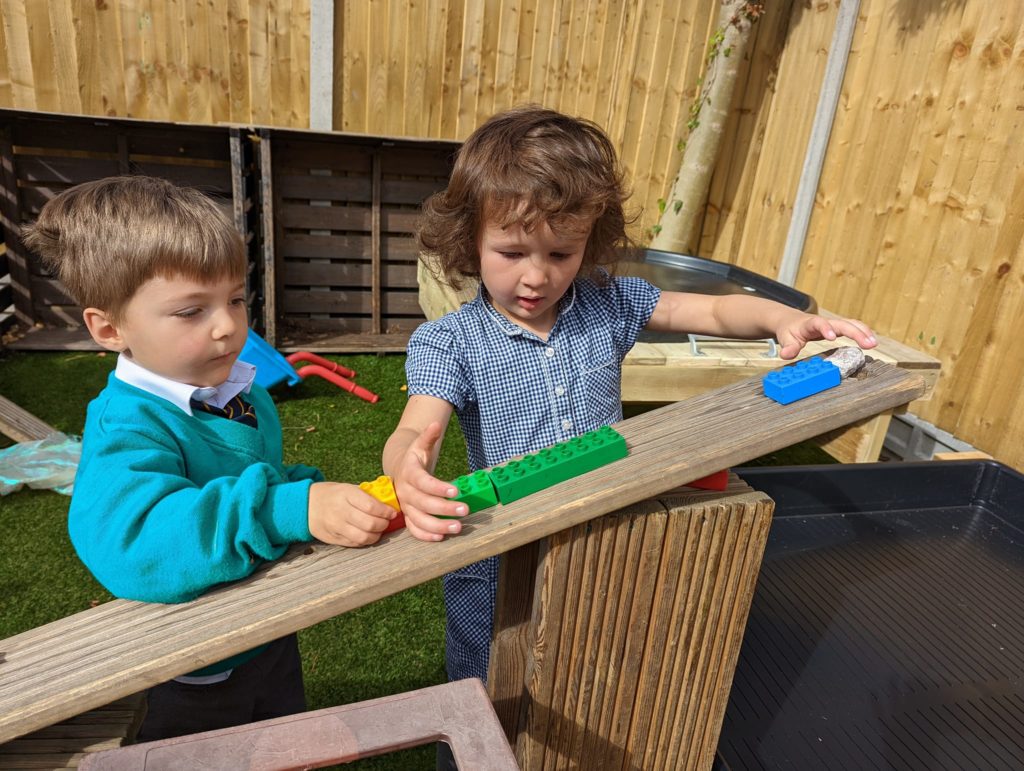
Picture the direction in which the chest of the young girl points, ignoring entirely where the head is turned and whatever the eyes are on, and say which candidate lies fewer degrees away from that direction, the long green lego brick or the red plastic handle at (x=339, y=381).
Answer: the long green lego brick

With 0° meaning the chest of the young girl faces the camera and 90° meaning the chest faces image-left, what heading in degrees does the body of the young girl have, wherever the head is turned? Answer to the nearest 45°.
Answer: approximately 0°

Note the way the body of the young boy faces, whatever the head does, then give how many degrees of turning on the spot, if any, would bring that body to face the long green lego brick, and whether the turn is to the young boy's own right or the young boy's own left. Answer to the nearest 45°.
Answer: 0° — they already face it

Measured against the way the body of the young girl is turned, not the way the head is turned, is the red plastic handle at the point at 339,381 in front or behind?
behind

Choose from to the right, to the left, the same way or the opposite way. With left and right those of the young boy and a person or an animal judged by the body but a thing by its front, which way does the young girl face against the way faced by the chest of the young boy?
to the right

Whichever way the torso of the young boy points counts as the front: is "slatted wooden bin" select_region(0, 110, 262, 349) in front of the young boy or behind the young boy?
behind

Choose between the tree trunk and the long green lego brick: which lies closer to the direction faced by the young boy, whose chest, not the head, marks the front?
the long green lego brick

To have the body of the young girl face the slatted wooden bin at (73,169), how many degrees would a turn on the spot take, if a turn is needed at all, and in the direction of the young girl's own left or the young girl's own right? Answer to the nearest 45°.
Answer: approximately 135° to the young girl's own right

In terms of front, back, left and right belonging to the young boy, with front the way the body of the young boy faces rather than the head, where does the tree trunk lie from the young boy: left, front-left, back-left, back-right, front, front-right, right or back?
left

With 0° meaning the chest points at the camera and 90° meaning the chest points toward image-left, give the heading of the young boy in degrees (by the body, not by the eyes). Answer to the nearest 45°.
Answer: approximately 315°

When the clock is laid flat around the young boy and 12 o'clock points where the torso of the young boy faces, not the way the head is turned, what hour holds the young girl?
The young girl is roughly at 10 o'clock from the young boy.
